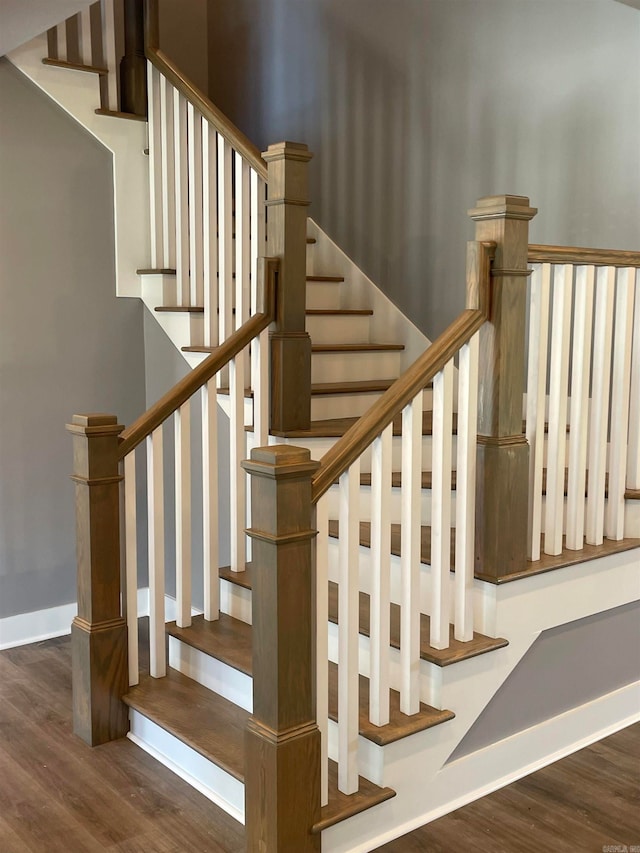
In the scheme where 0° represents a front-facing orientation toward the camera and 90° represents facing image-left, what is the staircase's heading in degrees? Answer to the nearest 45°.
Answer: approximately 45°
